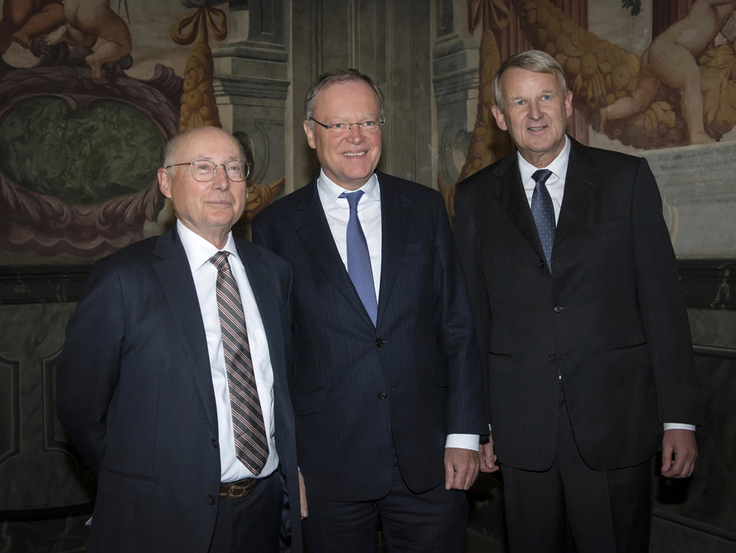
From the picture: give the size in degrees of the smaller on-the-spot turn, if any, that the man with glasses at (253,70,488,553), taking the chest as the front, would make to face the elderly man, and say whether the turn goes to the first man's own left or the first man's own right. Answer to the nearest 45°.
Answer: approximately 45° to the first man's own right

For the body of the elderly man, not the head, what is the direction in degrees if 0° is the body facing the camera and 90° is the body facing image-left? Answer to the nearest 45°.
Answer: approximately 315°

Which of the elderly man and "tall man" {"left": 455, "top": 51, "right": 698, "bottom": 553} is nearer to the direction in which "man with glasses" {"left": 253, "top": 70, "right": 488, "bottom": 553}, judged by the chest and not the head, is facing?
the elderly man

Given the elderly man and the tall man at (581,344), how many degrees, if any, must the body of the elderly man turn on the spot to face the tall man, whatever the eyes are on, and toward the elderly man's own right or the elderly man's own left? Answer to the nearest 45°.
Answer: approximately 45° to the elderly man's own left

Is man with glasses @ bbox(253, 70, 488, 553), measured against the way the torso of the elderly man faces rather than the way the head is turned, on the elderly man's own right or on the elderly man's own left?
on the elderly man's own left

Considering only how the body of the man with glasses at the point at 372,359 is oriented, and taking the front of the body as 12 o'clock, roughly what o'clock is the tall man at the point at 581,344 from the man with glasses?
The tall man is roughly at 9 o'clock from the man with glasses.
